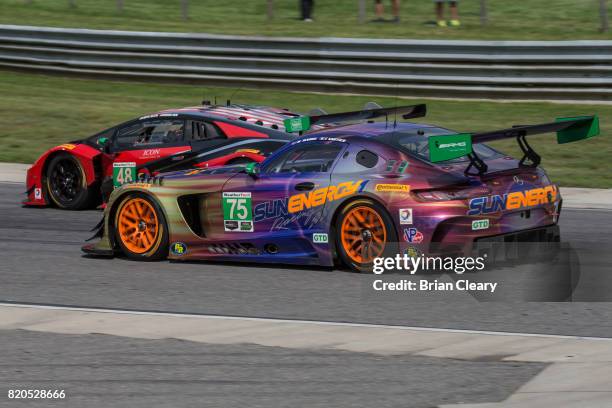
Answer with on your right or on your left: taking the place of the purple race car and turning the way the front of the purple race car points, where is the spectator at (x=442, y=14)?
on your right

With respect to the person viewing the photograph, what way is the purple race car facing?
facing away from the viewer and to the left of the viewer

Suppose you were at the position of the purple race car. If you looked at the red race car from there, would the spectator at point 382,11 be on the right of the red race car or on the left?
right

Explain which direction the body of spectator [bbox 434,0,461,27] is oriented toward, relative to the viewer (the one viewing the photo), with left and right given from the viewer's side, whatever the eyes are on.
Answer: facing the viewer

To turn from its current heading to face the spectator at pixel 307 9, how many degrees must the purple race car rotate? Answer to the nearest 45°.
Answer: approximately 45° to its right

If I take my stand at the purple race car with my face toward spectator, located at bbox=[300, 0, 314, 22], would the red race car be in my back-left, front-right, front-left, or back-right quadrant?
front-left

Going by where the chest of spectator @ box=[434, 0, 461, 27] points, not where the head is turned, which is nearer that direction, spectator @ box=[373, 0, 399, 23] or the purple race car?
the purple race car

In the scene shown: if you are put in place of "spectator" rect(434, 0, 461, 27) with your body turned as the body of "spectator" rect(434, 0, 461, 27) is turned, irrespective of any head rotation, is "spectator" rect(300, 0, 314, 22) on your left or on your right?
on your right

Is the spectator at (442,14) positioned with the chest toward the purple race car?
yes

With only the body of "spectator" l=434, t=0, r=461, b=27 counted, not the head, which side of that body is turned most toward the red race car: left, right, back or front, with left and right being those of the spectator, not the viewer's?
front

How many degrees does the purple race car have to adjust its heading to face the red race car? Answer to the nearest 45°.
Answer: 0° — it already faces it

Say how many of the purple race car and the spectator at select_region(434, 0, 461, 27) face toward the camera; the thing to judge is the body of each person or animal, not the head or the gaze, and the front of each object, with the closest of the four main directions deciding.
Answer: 1

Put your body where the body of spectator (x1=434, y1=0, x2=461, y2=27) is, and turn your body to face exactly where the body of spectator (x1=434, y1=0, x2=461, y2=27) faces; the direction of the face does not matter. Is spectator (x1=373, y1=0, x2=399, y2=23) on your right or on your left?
on your right
